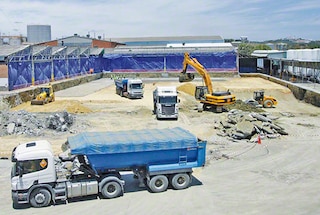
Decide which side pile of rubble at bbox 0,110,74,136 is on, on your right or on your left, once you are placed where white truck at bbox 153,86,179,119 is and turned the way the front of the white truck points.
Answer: on your right

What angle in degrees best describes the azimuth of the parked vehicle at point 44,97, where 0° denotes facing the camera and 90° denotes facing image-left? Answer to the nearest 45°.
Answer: approximately 45°

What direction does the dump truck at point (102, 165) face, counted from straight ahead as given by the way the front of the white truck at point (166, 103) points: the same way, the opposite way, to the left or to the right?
to the right

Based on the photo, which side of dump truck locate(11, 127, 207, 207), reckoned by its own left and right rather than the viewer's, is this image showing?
left

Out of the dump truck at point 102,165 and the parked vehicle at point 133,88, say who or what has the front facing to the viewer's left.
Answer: the dump truck

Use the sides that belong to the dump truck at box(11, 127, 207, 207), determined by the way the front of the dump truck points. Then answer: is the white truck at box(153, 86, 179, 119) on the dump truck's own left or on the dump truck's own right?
on the dump truck's own right

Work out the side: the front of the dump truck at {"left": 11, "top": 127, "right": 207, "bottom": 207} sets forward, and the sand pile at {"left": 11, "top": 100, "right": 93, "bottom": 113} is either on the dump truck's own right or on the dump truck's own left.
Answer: on the dump truck's own right

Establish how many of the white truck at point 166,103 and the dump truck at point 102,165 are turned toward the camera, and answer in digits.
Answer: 1

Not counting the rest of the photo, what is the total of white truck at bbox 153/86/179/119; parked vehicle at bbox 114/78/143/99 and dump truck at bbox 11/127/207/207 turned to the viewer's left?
1

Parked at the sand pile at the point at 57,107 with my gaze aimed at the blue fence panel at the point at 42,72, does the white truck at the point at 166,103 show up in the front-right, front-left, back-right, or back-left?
back-right
